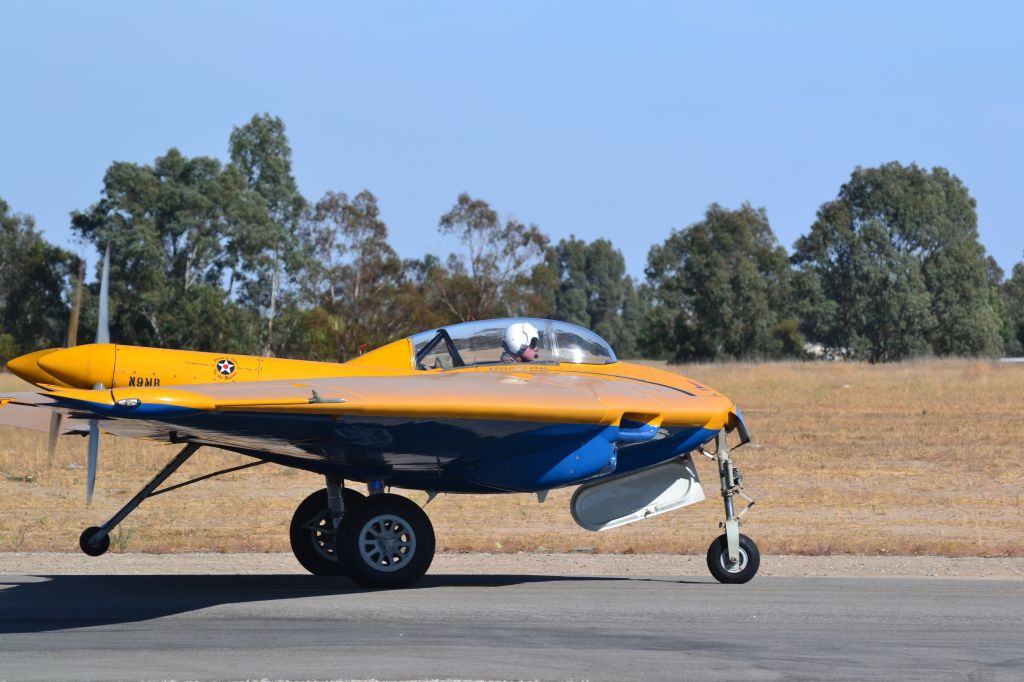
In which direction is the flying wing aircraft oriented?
to the viewer's right
